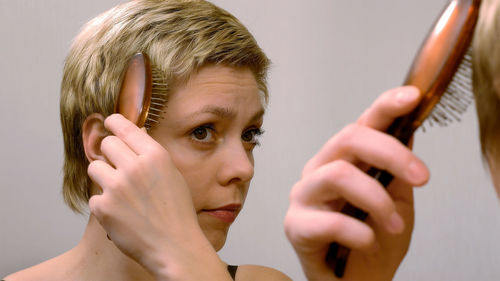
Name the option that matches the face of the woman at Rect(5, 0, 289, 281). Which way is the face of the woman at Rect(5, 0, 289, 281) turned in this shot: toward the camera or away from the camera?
toward the camera

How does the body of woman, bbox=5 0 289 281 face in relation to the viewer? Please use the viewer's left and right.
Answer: facing the viewer and to the right of the viewer
